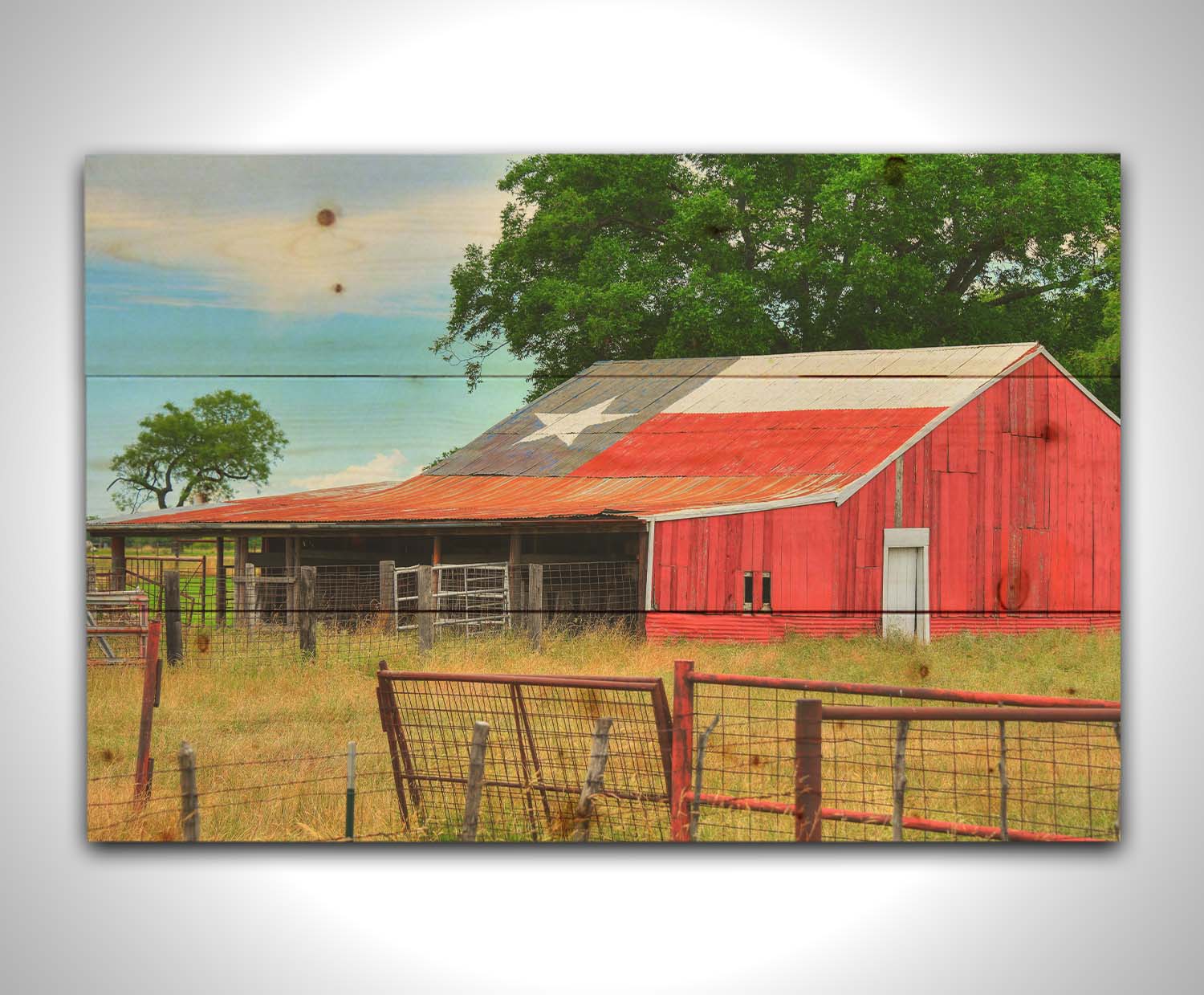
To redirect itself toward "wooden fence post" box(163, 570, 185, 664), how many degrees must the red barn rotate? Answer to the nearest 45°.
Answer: approximately 135° to its right

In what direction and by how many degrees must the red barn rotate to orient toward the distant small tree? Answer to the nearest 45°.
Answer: approximately 135° to its right
